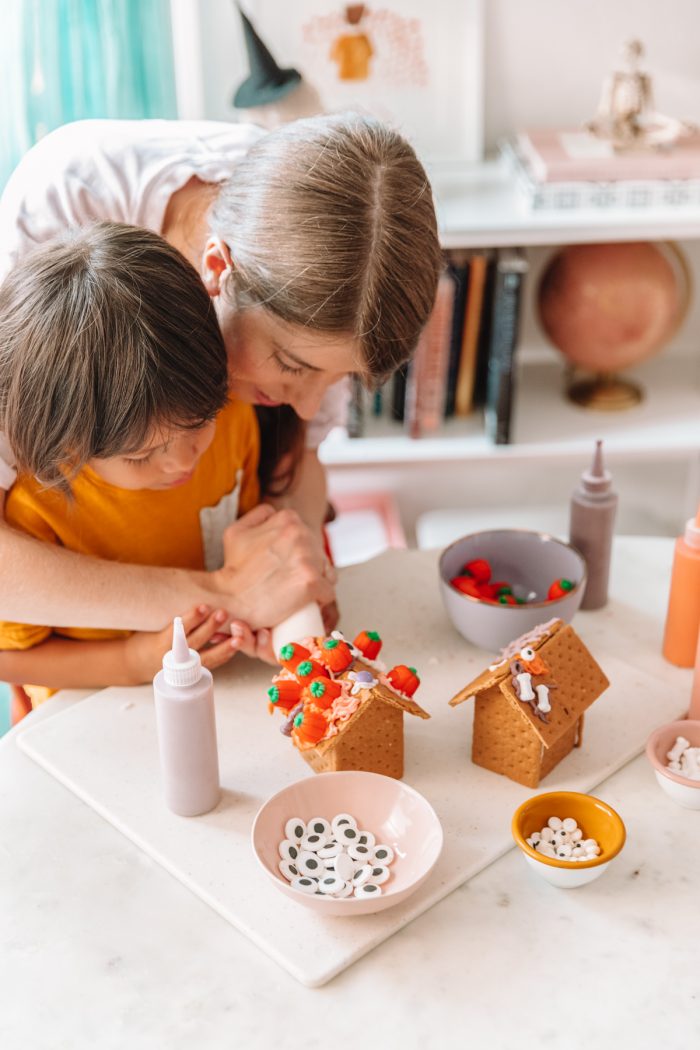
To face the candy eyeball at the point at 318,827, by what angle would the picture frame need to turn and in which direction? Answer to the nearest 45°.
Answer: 0° — it already faces it

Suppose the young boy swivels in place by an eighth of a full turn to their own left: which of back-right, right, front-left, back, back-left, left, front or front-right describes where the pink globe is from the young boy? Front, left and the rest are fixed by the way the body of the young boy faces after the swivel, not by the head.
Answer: front-left

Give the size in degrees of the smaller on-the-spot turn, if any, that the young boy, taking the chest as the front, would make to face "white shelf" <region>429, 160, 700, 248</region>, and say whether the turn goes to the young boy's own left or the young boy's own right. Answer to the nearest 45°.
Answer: approximately 90° to the young boy's own left

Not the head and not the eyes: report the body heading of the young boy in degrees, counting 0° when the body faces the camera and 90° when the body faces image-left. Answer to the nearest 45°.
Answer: approximately 315°

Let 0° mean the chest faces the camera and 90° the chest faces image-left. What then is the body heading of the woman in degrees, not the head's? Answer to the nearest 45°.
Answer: approximately 315°

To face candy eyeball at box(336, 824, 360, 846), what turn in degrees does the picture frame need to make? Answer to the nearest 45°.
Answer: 0° — it already faces it
